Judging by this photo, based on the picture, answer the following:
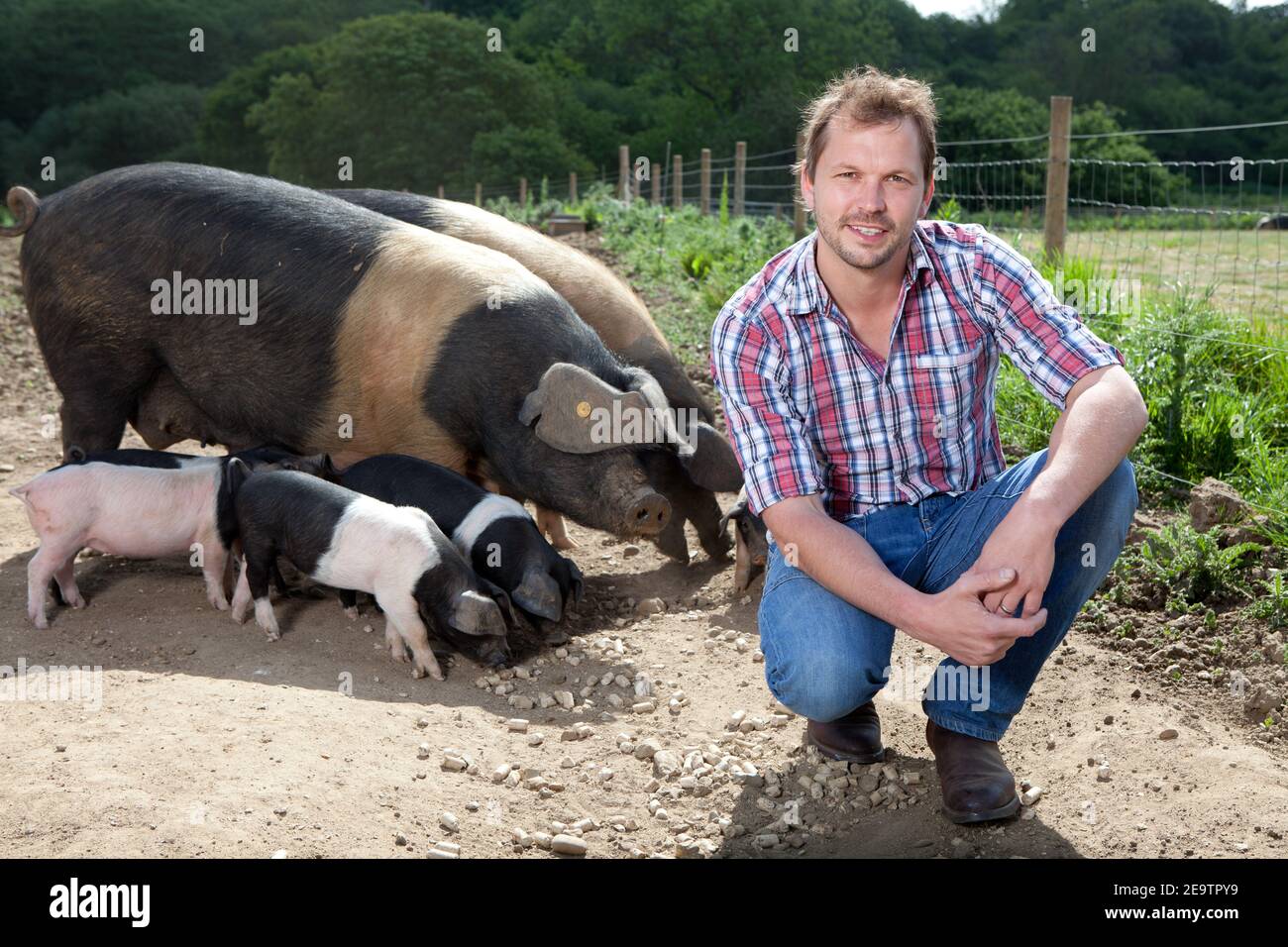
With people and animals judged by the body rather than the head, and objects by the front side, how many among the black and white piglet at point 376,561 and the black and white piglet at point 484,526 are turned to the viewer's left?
0

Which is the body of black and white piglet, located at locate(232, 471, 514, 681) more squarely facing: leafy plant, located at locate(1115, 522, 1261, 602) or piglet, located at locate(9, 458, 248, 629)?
the leafy plant

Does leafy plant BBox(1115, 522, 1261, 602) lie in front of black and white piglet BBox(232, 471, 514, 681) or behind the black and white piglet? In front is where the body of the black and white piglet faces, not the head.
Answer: in front

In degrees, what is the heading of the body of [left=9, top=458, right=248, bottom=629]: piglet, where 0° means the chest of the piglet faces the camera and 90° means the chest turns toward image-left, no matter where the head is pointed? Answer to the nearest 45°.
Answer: approximately 270°

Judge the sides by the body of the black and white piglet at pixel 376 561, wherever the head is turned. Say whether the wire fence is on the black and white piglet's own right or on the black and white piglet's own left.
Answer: on the black and white piglet's own left

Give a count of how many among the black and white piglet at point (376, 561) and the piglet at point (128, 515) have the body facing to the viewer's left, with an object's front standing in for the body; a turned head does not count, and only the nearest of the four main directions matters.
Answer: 0

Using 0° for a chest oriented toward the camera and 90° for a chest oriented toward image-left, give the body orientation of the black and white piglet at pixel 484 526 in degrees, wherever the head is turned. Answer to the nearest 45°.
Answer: approximately 315°

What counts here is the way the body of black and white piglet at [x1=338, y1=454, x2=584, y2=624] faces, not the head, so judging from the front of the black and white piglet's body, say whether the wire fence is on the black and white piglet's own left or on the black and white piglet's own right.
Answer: on the black and white piglet's own left
